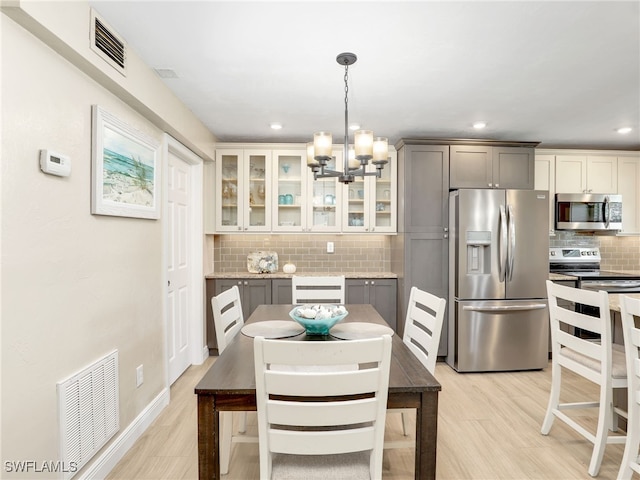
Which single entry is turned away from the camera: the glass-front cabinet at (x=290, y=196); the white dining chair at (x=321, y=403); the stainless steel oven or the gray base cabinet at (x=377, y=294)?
the white dining chair

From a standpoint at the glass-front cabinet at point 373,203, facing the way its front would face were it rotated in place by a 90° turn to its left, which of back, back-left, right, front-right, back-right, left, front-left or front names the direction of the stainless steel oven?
front

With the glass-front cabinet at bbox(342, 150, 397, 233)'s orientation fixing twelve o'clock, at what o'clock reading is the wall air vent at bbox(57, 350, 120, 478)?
The wall air vent is roughly at 1 o'clock from the glass-front cabinet.

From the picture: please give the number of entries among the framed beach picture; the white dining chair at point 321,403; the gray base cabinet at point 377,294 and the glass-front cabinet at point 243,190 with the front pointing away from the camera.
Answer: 1

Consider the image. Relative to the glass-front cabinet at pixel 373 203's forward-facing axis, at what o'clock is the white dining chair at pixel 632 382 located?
The white dining chair is roughly at 11 o'clock from the glass-front cabinet.

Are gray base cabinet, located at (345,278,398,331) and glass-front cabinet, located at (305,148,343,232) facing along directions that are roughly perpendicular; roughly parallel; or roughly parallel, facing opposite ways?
roughly parallel

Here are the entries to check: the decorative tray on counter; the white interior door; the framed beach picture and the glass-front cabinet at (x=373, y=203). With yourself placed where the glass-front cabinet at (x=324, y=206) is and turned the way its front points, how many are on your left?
1

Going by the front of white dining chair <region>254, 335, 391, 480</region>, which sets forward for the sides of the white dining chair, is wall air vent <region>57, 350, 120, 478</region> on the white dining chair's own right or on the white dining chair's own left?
on the white dining chair's own left

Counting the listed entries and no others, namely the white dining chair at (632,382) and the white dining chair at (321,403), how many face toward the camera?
0

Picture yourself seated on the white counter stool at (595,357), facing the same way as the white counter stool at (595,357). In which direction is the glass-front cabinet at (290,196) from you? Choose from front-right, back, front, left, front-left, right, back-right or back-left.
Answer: back-left

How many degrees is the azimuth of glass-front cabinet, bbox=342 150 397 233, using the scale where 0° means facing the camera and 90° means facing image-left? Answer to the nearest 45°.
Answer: approximately 0°

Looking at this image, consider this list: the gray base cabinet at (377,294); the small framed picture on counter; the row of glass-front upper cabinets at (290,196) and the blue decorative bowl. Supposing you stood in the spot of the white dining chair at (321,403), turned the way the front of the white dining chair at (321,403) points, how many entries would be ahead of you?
4

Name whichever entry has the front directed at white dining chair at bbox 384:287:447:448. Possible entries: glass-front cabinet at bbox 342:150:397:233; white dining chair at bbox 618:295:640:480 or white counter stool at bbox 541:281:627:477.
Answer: the glass-front cabinet

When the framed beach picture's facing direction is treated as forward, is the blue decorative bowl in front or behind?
in front

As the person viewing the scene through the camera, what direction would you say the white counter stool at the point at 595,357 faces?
facing away from the viewer and to the right of the viewer

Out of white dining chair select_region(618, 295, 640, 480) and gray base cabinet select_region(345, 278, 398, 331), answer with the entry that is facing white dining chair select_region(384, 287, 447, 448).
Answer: the gray base cabinet

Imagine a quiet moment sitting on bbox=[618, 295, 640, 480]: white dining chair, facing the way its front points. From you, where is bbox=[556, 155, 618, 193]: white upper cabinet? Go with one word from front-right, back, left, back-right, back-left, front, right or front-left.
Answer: front-left

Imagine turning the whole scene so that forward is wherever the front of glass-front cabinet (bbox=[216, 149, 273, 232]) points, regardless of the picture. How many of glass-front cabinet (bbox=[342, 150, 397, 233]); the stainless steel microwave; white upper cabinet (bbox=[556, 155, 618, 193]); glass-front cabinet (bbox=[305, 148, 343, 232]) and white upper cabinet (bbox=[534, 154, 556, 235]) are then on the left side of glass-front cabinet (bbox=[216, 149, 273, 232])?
5

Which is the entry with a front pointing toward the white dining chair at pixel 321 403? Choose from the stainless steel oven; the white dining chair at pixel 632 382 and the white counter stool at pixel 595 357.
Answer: the stainless steel oven

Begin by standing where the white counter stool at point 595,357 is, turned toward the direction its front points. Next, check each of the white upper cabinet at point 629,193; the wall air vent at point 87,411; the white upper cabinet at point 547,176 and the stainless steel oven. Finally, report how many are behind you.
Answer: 1

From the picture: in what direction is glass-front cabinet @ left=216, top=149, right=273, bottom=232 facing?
toward the camera

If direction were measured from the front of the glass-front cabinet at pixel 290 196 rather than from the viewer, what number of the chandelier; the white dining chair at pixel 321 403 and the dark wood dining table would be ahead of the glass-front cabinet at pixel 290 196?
3
